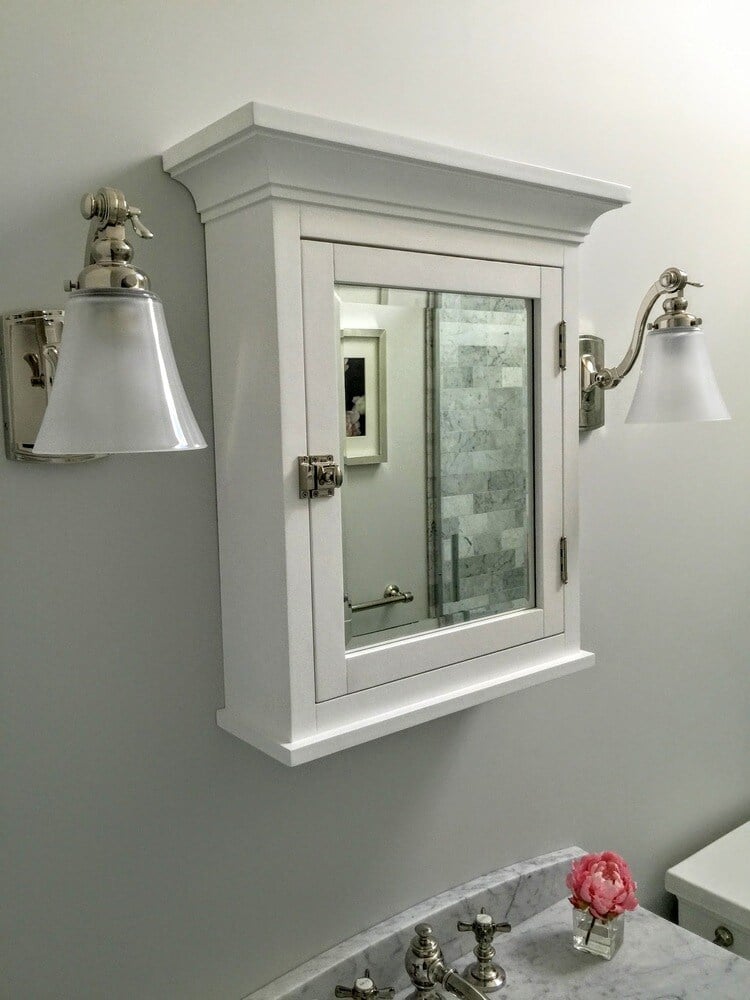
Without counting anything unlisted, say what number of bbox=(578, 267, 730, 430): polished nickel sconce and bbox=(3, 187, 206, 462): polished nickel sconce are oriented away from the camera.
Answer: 0

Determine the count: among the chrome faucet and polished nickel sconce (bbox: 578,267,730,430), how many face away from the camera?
0

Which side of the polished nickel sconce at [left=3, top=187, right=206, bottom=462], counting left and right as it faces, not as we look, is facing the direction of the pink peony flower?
left

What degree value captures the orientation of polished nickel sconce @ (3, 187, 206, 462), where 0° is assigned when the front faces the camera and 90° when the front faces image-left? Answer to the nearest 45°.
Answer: approximately 315°

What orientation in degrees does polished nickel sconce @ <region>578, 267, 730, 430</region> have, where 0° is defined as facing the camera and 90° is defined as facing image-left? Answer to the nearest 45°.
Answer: approximately 315°

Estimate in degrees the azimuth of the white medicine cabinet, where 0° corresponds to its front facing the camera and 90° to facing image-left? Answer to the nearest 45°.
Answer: approximately 315°

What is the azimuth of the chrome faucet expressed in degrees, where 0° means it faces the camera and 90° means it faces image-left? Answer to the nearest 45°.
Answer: approximately 315°
